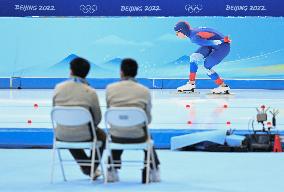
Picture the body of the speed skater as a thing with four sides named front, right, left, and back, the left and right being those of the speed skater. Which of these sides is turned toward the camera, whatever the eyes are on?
left

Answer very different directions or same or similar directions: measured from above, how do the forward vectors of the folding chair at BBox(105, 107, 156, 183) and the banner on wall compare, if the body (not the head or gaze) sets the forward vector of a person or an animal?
very different directions

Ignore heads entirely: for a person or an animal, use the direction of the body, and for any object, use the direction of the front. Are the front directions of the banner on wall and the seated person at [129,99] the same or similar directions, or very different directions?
very different directions

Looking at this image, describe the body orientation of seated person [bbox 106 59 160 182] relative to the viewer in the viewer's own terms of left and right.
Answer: facing away from the viewer

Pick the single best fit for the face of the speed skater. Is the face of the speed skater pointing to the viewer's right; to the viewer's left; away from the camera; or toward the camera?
to the viewer's left

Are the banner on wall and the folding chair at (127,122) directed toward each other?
yes

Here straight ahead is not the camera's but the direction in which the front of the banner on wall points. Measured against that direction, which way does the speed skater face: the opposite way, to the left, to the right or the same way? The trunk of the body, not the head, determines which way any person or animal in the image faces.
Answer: to the right

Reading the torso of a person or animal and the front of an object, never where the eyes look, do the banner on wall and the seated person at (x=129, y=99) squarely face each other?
yes

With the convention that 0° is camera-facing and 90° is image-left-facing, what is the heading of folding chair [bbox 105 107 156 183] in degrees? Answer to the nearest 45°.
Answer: approximately 180°

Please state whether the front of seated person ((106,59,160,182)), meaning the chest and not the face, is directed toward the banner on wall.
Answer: yes
